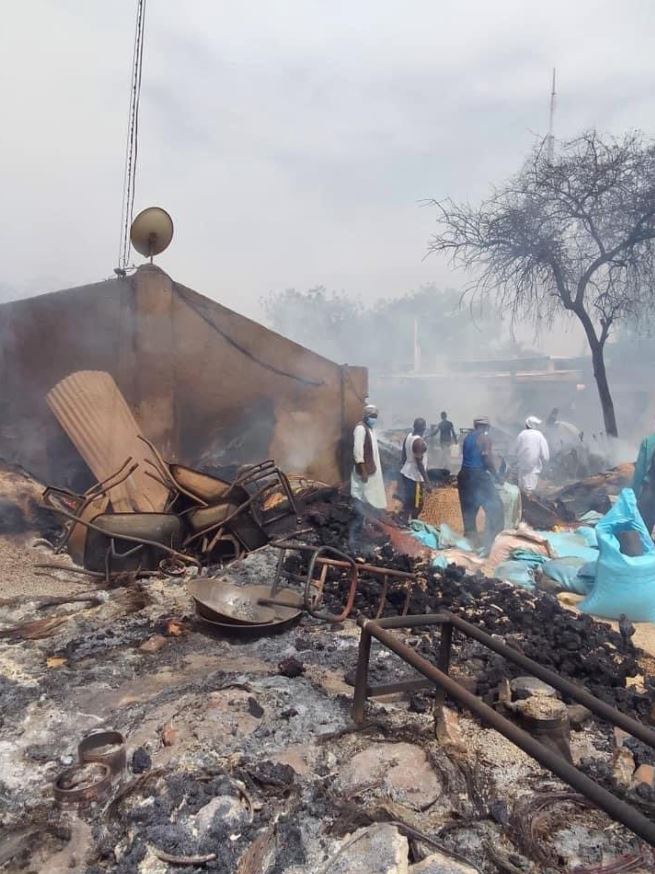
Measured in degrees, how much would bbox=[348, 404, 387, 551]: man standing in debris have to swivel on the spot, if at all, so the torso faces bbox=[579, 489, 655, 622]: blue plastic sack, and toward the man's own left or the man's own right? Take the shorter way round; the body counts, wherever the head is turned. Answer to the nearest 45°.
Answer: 0° — they already face it

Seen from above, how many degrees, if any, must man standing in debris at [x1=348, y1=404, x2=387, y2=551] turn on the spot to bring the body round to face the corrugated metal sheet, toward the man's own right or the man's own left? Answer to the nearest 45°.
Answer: approximately 135° to the man's own right

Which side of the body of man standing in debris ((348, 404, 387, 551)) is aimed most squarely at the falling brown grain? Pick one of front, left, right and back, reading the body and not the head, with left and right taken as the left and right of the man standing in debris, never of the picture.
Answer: left

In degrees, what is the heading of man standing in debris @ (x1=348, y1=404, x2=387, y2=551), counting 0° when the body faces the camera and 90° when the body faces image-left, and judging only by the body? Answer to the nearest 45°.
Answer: approximately 315°

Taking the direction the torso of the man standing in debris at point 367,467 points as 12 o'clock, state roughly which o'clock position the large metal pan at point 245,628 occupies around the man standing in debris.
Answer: The large metal pan is roughly at 2 o'clock from the man standing in debris.

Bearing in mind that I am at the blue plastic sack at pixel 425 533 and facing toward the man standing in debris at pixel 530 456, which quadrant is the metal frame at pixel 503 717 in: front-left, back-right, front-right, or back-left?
back-right

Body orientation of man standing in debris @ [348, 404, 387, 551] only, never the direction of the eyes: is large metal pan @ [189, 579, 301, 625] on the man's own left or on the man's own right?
on the man's own right

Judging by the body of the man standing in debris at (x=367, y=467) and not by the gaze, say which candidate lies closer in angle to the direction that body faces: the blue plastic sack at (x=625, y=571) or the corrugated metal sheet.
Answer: the blue plastic sack

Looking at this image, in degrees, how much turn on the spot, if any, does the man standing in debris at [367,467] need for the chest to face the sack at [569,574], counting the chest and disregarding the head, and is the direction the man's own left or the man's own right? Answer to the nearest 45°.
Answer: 0° — they already face it
